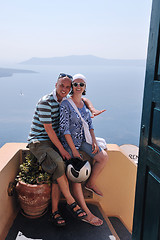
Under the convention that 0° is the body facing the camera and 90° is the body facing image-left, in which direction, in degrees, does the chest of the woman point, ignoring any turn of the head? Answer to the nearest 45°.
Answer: approximately 315°

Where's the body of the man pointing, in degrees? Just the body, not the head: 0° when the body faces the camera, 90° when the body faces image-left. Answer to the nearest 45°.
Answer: approximately 315°

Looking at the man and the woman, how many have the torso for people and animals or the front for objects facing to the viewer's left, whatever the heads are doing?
0
